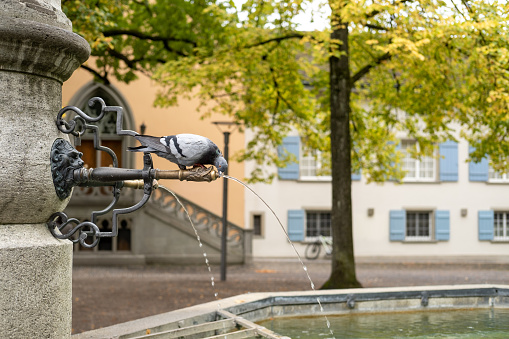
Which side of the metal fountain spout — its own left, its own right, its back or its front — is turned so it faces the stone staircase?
left

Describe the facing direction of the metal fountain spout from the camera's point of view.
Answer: facing to the right of the viewer

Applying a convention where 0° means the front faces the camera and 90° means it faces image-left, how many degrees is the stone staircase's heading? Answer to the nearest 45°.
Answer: approximately 270°

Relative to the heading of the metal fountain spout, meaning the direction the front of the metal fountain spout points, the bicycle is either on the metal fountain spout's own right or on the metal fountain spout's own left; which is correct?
on the metal fountain spout's own left

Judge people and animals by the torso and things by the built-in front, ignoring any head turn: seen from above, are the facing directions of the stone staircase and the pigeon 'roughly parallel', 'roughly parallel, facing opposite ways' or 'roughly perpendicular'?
roughly parallel

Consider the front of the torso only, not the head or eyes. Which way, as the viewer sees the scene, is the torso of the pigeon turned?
to the viewer's right

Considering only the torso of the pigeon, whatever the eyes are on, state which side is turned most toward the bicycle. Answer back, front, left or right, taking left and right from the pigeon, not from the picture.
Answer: left

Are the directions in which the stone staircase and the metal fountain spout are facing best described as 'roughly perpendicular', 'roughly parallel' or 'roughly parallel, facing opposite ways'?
roughly parallel

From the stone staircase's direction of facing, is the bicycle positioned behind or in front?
in front
